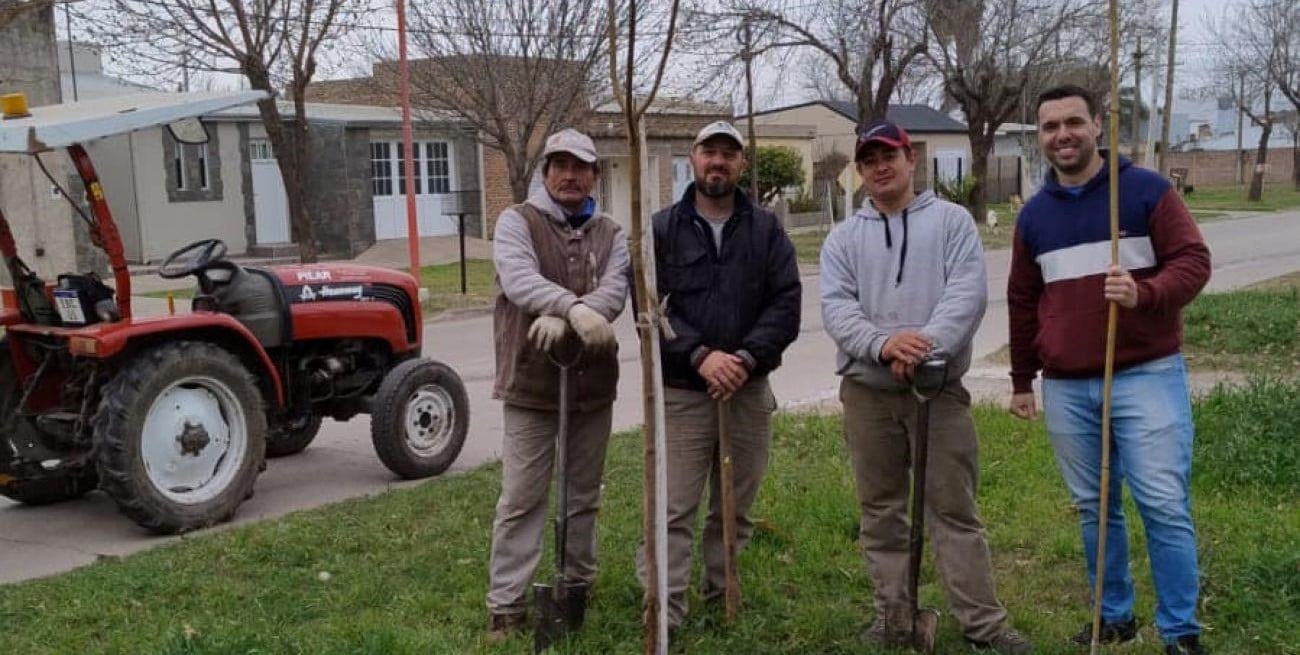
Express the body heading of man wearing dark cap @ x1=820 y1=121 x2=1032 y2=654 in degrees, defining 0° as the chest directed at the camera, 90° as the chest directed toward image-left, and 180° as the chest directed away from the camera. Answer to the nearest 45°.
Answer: approximately 0°

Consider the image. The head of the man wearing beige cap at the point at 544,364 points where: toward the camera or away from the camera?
toward the camera

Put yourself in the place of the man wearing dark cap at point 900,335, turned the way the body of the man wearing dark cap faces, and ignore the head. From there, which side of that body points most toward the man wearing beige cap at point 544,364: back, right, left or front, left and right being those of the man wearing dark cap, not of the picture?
right

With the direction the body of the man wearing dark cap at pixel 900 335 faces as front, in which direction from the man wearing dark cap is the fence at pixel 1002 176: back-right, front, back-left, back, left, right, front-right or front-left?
back

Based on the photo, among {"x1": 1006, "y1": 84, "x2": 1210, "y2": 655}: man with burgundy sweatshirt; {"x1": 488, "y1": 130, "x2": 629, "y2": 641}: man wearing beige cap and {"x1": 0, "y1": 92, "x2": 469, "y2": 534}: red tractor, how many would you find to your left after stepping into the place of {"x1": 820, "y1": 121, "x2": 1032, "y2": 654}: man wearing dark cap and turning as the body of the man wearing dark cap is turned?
1

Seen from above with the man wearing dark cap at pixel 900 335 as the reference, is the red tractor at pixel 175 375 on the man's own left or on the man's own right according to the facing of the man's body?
on the man's own right

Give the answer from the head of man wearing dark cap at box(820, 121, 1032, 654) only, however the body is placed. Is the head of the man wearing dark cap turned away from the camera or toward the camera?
toward the camera

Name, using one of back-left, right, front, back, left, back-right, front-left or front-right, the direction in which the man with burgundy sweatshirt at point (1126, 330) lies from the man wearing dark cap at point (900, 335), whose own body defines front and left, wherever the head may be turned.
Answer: left

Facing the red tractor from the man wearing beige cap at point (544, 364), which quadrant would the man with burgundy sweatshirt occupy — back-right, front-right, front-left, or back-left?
back-right

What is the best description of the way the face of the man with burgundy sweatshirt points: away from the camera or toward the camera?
toward the camera
